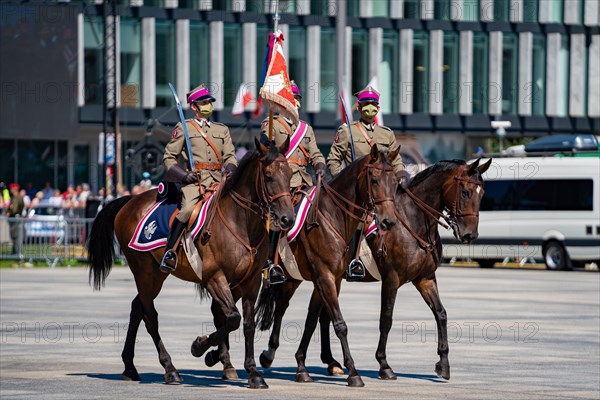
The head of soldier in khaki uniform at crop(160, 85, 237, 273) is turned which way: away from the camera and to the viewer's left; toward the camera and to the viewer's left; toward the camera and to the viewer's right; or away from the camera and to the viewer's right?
toward the camera and to the viewer's right

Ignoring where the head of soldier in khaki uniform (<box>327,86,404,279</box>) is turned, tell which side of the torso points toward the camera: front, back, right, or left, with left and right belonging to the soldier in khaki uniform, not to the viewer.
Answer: front

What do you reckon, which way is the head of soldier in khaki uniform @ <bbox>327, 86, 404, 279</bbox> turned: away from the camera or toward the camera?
toward the camera

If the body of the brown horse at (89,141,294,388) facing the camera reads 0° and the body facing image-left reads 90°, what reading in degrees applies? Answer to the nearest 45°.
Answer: approximately 315°

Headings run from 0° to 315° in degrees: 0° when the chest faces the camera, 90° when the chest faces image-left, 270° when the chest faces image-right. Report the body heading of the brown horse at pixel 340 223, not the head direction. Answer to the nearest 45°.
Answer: approximately 315°

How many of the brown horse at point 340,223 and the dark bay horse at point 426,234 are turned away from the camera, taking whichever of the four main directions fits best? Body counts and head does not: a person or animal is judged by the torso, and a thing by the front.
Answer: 0

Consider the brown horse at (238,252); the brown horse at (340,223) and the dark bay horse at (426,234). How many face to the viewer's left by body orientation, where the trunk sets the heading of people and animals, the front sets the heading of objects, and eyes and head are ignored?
0

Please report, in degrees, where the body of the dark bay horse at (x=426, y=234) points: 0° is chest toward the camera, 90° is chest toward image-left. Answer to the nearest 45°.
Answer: approximately 315°

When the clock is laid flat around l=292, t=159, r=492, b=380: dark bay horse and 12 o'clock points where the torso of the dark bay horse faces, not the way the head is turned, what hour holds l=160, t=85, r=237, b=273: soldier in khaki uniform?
The soldier in khaki uniform is roughly at 4 o'clock from the dark bay horse.

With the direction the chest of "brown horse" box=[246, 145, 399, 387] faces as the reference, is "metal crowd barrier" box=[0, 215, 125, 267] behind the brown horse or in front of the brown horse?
behind
